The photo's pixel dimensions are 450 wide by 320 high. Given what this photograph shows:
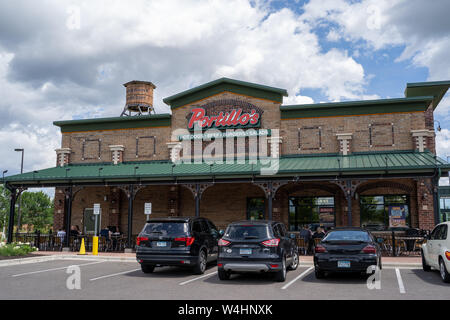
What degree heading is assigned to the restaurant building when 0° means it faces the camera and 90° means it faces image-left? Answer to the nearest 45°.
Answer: approximately 0°

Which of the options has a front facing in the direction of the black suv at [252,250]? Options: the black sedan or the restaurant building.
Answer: the restaurant building

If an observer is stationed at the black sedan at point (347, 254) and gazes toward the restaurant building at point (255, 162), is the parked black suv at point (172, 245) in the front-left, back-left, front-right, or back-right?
front-left

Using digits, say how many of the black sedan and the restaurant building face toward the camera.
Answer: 1

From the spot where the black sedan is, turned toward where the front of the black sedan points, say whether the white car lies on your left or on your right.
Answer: on your right

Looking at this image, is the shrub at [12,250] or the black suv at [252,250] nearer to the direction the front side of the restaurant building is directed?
the black suv

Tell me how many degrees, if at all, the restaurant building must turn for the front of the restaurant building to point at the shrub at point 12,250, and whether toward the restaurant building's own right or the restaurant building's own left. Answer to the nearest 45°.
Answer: approximately 45° to the restaurant building's own right

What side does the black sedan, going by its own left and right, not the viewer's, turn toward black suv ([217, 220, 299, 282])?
left

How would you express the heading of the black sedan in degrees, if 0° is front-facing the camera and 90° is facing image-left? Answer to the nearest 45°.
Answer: approximately 180°

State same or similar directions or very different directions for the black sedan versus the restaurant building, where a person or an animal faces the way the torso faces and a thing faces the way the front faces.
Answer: very different directions

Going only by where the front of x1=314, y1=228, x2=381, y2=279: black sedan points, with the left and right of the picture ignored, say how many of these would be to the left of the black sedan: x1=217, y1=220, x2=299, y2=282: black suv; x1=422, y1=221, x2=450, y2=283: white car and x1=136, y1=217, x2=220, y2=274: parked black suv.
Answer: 2

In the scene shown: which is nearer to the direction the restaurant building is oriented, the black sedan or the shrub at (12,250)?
the black sedan

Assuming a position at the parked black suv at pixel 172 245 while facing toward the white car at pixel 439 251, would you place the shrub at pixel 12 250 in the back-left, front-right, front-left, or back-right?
back-left

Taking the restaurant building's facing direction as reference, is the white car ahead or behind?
ahead
